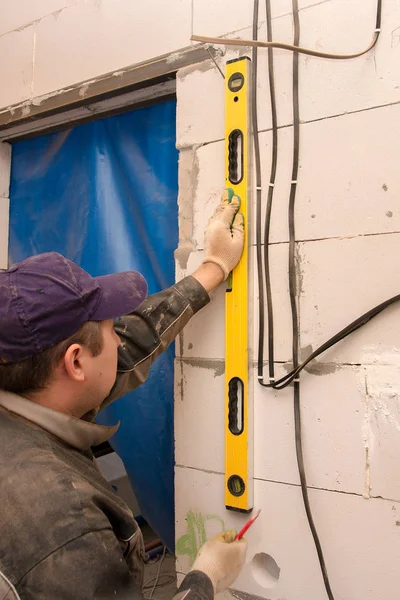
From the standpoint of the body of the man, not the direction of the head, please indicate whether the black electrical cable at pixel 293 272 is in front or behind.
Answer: in front

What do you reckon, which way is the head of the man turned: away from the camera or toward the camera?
away from the camera

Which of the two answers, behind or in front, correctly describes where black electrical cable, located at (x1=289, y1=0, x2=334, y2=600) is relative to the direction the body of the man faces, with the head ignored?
in front

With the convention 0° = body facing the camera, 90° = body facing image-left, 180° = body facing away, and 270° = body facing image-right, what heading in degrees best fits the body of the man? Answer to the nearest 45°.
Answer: approximately 225°

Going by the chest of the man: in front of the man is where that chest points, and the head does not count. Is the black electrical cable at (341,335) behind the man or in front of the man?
in front
